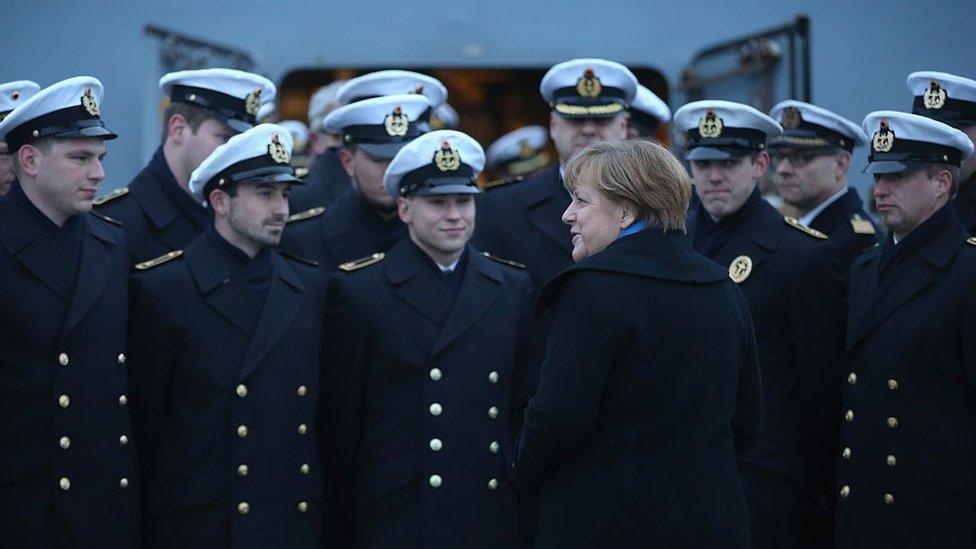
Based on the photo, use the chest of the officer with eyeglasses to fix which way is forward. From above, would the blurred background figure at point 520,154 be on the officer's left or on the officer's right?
on the officer's right

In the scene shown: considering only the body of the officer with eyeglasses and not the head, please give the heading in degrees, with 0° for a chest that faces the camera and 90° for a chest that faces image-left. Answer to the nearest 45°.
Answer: approximately 45°

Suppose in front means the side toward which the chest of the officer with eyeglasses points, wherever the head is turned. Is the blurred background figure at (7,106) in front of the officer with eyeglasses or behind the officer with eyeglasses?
in front
